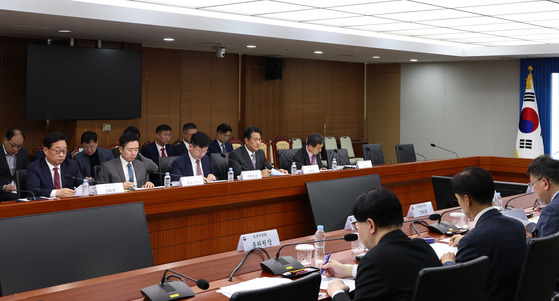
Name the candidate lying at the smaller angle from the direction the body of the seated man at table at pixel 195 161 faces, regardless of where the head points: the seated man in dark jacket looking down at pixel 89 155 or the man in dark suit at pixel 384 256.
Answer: the man in dark suit

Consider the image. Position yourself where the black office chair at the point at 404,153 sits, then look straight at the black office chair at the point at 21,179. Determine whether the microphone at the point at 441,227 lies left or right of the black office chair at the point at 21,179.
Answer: left

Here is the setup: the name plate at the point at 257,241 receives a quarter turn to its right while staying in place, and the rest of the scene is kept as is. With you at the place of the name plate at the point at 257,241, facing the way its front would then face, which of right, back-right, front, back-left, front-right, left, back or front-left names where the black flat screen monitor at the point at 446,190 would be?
back

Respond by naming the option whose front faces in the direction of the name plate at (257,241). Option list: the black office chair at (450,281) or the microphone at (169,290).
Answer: the black office chair

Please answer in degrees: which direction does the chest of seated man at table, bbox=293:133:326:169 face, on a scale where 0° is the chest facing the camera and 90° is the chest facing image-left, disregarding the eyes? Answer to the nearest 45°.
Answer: approximately 315°

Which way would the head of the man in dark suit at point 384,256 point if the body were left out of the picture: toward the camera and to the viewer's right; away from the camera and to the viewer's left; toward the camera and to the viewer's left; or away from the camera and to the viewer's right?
away from the camera and to the viewer's left

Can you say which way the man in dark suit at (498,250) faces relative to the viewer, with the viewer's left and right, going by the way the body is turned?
facing away from the viewer and to the left of the viewer

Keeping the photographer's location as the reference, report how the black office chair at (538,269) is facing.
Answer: facing away from the viewer and to the left of the viewer

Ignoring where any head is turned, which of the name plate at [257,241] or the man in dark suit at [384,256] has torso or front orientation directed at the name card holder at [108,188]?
the man in dark suit

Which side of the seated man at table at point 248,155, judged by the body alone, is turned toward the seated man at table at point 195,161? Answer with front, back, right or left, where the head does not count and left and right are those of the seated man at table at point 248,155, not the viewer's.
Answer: right

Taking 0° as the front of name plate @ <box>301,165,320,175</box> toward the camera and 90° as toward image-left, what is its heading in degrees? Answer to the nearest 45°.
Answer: approximately 315°

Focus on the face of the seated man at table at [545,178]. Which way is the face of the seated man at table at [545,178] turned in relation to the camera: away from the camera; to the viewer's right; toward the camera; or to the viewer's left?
to the viewer's left

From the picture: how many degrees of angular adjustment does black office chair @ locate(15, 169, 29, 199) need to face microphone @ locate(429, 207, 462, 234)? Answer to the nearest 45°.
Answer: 0° — it already faces it
